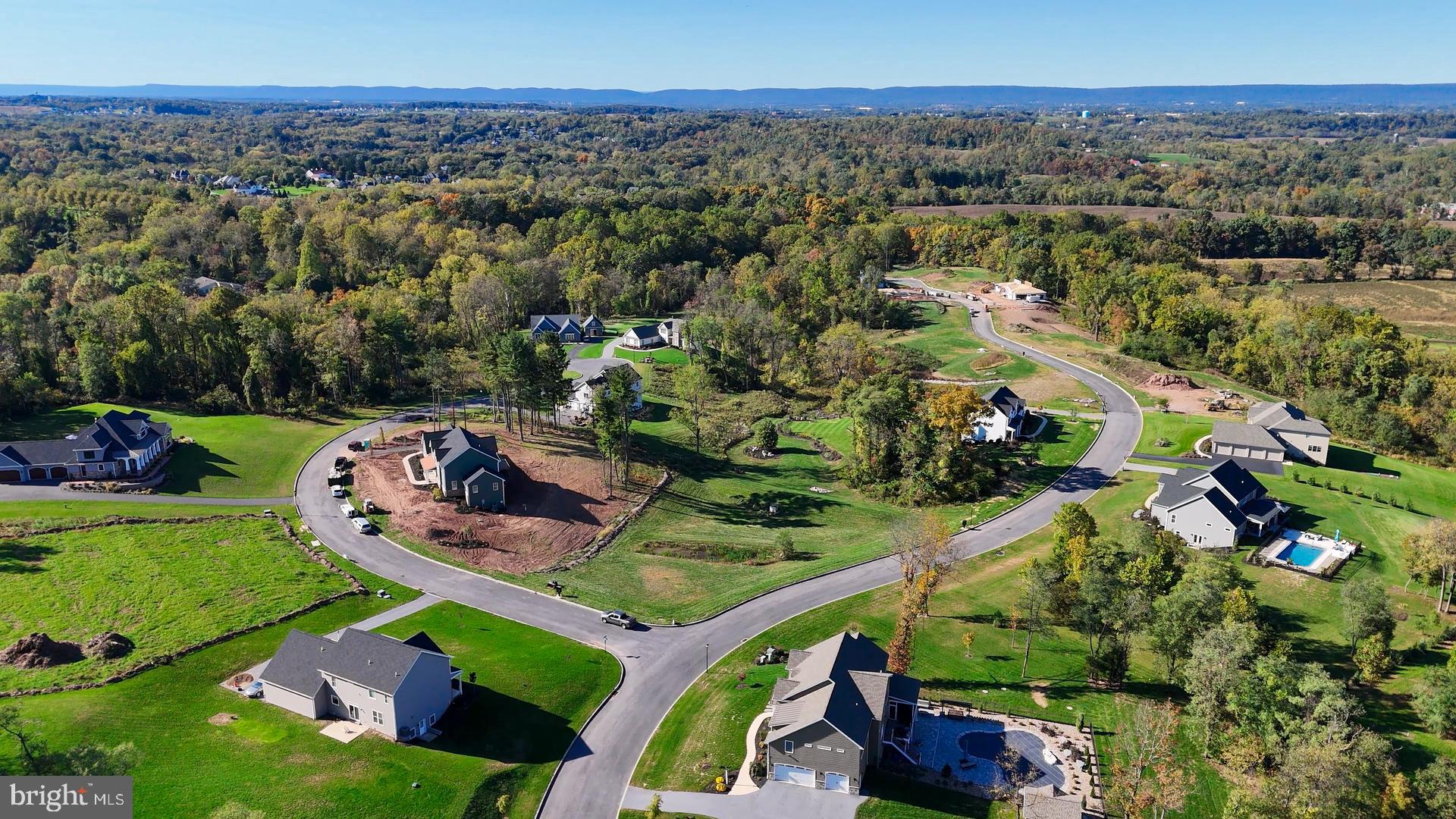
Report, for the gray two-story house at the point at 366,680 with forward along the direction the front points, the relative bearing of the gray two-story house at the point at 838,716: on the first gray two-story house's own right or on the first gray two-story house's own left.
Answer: on the first gray two-story house's own right

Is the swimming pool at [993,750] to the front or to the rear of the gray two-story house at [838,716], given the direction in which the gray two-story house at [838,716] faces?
to the rear

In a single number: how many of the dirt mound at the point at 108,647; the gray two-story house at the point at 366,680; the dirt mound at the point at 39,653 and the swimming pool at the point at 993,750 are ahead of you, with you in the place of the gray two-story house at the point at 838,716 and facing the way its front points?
3

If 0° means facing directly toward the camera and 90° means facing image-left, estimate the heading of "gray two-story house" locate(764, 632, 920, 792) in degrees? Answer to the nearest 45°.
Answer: approximately 90°

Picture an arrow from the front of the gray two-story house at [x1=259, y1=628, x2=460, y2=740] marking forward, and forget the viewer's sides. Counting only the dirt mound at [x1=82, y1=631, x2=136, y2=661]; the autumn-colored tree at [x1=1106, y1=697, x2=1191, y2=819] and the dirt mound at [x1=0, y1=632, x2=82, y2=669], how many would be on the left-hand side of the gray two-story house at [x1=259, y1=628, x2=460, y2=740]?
2

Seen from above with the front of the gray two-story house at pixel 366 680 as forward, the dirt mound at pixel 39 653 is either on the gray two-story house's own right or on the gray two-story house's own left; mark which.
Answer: on the gray two-story house's own left

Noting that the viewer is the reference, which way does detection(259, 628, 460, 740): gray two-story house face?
facing away from the viewer and to the right of the viewer

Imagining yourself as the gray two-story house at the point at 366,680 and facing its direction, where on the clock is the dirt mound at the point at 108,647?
The dirt mound is roughly at 9 o'clock from the gray two-story house.

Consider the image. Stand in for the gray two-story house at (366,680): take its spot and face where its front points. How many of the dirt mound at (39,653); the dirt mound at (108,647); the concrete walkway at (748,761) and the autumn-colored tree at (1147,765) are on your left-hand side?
2

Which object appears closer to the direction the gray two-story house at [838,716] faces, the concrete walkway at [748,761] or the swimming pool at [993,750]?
the concrete walkway
